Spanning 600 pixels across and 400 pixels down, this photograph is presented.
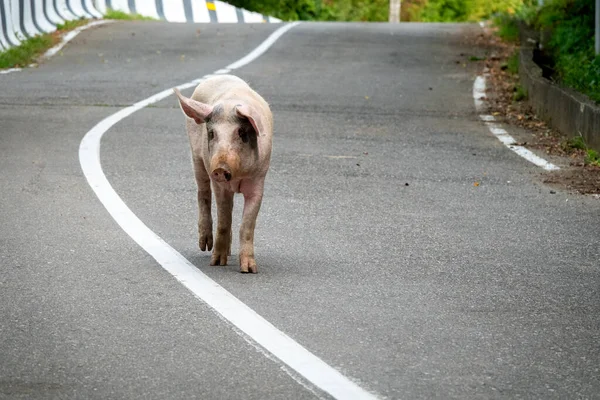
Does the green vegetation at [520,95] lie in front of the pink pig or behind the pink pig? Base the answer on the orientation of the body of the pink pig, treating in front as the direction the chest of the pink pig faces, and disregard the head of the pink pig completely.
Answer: behind

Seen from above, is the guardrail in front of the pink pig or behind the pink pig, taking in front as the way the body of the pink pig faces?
behind

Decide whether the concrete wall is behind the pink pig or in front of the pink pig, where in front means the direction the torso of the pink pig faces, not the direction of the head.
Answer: behind

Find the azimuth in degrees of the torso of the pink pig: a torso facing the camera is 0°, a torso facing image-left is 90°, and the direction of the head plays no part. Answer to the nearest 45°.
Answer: approximately 0°
